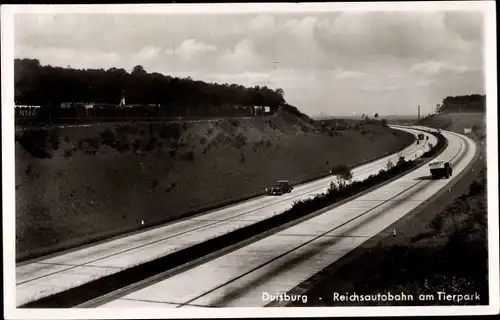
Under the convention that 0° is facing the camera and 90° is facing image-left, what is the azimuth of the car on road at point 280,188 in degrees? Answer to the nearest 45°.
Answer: approximately 45°

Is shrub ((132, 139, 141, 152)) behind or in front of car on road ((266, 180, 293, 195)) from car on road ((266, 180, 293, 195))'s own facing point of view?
in front

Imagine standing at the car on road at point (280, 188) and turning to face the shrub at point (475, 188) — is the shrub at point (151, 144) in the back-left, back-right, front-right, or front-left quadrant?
back-right

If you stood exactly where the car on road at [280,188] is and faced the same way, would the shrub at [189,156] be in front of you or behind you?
in front

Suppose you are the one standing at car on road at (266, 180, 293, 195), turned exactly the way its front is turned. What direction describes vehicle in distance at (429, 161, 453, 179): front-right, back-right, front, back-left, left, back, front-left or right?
back-left

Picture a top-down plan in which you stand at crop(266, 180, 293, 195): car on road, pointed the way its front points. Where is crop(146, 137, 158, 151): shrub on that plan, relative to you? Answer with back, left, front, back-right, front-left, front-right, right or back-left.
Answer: front-right

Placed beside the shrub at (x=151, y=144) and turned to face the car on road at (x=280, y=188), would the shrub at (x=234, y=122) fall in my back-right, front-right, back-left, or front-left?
front-left
